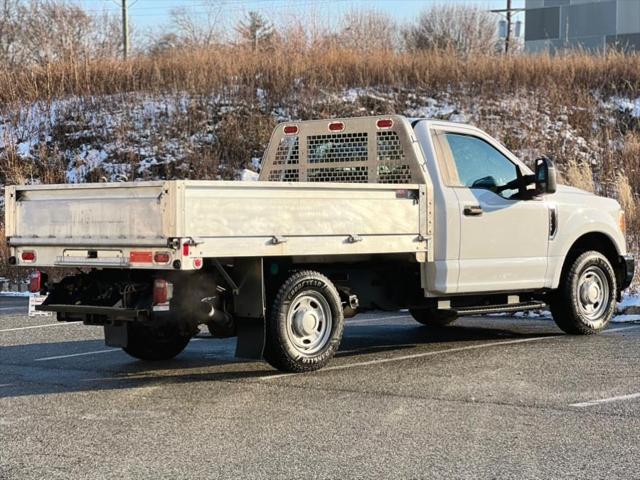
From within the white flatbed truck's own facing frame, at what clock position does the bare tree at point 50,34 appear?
The bare tree is roughly at 10 o'clock from the white flatbed truck.

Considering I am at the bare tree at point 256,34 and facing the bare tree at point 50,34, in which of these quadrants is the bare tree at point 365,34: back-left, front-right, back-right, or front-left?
back-right

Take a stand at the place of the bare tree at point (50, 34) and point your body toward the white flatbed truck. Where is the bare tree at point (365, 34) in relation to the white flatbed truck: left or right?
left

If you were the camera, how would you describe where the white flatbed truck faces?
facing away from the viewer and to the right of the viewer

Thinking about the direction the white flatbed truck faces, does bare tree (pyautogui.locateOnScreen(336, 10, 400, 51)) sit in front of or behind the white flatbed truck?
in front
